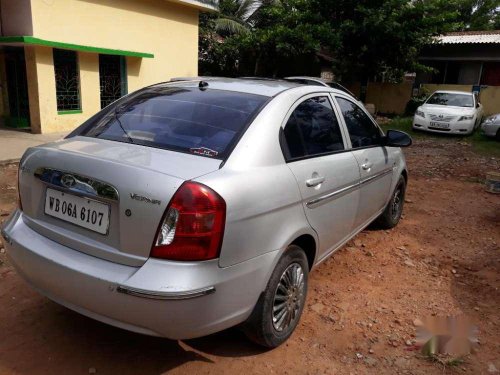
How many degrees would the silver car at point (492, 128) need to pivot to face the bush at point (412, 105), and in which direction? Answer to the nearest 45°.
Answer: approximately 90° to its right

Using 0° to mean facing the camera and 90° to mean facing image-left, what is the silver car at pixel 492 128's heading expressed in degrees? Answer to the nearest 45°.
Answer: approximately 45°

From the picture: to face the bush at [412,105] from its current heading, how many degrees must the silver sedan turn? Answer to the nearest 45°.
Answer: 0° — it already faces it

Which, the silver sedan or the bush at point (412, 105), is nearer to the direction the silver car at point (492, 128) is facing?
the silver sedan

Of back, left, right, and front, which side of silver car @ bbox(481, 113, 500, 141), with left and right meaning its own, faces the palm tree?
right

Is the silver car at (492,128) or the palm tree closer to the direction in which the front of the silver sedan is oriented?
the silver car

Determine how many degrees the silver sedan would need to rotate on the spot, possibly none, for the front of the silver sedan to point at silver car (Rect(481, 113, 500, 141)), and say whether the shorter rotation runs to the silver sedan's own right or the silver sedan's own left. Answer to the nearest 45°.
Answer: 0° — it already faces it

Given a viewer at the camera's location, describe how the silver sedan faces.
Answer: facing away from the viewer and to the right of the viewer

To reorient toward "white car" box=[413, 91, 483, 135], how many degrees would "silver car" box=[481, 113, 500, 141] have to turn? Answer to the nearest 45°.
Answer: approximately 45° to its right

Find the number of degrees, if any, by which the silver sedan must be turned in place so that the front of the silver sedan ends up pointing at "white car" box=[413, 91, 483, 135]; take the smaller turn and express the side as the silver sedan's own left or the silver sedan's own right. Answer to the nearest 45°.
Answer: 0° — it already faces it
